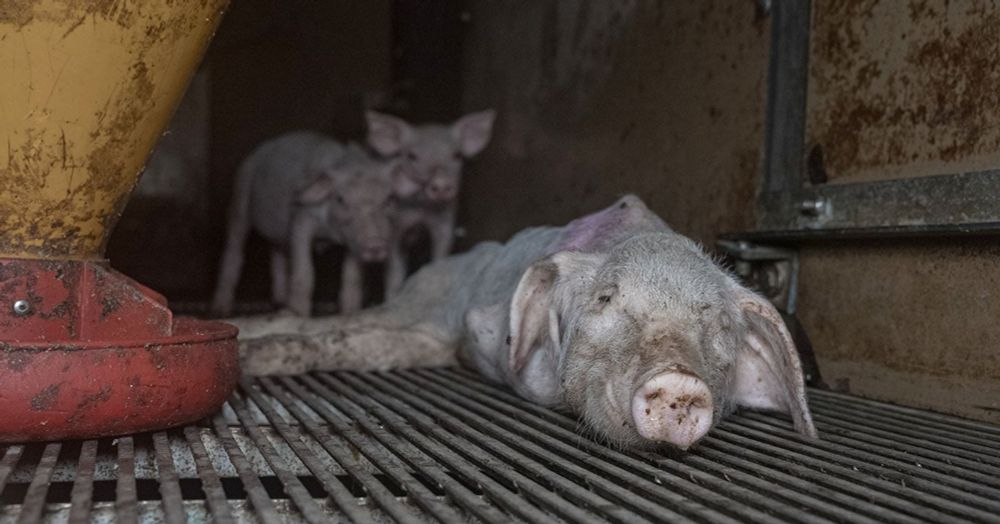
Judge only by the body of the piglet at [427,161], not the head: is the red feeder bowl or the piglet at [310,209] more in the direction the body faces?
the red feeder bowl

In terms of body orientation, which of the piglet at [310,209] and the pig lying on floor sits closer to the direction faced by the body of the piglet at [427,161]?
the pig lying on floor

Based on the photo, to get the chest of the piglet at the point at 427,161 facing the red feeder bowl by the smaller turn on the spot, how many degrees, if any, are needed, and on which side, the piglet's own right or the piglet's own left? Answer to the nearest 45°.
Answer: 0° — it already faces it

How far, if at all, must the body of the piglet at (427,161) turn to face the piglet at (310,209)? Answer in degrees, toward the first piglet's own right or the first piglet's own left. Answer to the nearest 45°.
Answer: approximately 90° to the first piglet's own right

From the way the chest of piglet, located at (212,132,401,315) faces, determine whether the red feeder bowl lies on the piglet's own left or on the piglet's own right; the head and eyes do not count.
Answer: on the piglet's own right
